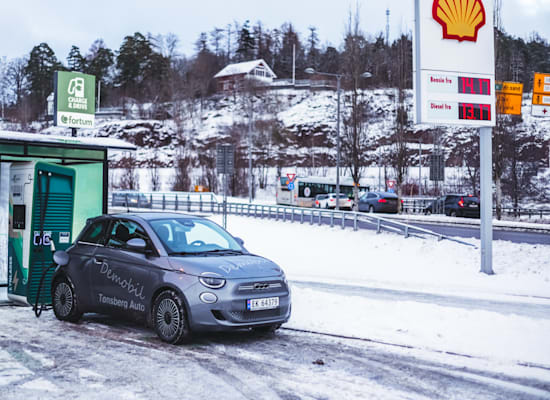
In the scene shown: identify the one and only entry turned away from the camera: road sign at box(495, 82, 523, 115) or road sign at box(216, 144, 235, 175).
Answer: road sign at box(216, 144, 235, 175)

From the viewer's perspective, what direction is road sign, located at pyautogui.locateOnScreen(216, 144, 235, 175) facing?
away from the camera

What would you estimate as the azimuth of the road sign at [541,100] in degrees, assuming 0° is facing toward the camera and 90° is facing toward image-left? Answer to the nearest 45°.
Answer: approximately 0°

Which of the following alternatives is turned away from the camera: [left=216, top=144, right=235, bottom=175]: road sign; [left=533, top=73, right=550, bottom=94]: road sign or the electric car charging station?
[left=216, top=144, right=235, bottom=175]: road sign

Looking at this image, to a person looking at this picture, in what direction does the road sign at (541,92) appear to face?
facing the viewer

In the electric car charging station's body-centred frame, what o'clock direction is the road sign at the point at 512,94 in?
The road sign is roughly at 7 o'clock from the electric car charging station.

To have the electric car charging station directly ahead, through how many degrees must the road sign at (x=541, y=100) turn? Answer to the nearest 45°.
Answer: approximately 45° to its right

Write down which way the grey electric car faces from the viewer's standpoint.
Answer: facing the viewer and to the right of the viewer

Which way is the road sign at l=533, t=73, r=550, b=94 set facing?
toward the camera

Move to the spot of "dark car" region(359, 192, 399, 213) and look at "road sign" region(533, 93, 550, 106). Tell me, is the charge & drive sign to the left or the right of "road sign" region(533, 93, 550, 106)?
right

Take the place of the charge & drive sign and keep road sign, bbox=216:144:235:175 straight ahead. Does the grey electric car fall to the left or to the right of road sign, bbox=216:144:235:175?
right

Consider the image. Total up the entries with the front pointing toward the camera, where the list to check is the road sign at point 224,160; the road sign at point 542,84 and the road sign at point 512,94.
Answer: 2

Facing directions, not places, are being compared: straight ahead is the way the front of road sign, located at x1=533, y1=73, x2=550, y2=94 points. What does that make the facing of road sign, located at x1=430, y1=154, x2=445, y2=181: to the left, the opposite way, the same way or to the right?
the opposite way

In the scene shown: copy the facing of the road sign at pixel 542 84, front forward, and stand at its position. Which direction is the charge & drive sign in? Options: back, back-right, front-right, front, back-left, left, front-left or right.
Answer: right

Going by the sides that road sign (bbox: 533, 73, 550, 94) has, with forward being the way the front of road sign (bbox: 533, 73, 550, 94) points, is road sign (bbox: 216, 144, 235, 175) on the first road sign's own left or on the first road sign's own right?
on the first road sign's own right
